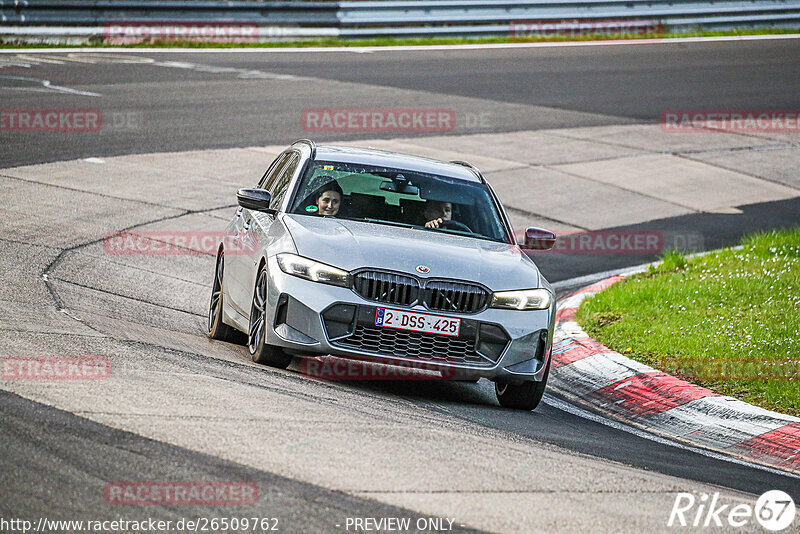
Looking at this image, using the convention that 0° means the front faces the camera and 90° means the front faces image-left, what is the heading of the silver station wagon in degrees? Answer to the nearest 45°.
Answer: approximately 0°

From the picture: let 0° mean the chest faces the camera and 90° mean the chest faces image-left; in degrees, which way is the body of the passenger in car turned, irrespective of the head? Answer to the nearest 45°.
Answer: approximately 0°

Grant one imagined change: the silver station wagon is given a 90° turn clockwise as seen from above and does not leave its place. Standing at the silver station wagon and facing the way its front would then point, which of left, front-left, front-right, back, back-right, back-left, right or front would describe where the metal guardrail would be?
right

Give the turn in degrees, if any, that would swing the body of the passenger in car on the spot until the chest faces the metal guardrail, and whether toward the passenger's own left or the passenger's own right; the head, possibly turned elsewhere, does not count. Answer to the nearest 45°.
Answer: approximately 180°
